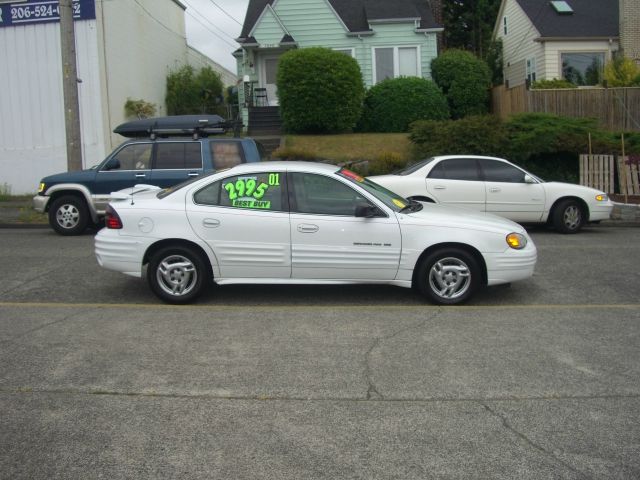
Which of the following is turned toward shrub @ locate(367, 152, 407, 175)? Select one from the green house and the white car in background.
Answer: the green house

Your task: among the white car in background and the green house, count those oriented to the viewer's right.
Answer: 1

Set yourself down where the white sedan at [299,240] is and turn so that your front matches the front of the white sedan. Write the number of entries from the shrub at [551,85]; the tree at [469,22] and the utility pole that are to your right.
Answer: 0

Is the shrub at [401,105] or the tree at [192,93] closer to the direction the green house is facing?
the shrub

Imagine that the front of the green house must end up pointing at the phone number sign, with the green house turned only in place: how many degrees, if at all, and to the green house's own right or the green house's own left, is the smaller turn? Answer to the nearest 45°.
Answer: approximately 45° to the green house's own right

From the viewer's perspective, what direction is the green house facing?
toward the camera

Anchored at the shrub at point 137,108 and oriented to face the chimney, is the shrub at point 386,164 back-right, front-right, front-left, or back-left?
front-right

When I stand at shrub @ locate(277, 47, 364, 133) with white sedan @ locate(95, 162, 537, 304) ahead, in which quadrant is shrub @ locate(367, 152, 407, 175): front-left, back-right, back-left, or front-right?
front-left

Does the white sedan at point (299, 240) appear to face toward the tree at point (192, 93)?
no

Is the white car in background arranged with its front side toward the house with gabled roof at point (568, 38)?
no

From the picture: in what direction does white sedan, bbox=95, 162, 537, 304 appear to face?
to the viewer's right

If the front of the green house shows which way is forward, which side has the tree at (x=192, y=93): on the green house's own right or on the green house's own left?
on the green house's own right

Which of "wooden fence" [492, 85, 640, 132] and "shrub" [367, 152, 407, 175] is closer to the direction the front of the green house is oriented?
the shrub

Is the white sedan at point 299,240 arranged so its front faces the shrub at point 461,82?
no

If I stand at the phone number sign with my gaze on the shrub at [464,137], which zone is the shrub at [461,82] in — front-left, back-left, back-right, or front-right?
front-left

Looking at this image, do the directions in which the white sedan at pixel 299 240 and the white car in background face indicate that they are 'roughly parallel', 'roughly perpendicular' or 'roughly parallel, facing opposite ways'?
roughly parallel

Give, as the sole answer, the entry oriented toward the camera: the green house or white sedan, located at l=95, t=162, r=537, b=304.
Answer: the green house

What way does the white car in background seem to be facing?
to the viewer's right

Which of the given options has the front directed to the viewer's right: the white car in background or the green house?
the white car in background

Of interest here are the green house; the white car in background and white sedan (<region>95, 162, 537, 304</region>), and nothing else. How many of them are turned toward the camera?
1

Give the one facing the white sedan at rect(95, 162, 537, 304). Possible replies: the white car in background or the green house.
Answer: the green house
